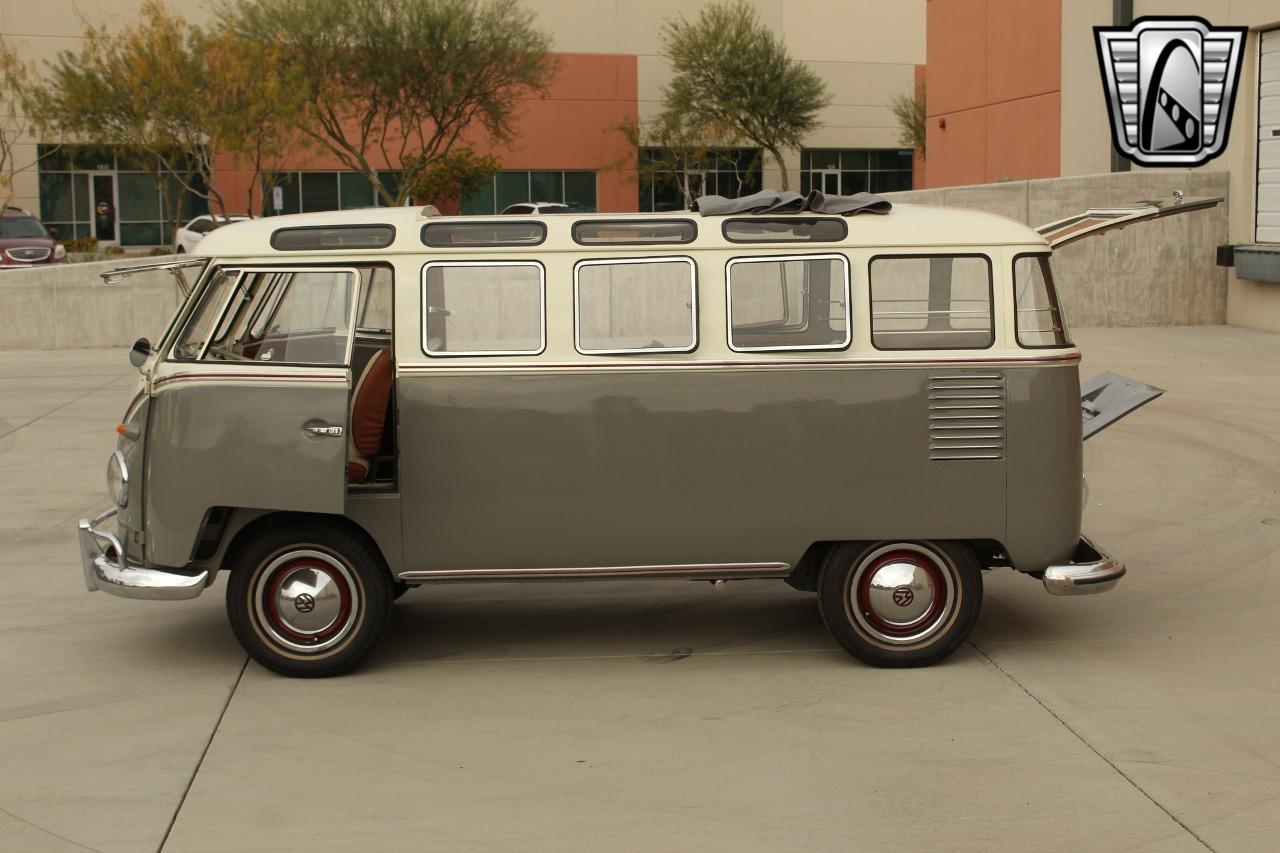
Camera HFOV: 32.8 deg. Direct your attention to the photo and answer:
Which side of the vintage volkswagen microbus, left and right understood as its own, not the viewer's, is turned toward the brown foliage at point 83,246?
right

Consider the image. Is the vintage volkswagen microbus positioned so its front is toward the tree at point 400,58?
no

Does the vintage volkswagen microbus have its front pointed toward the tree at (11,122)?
no

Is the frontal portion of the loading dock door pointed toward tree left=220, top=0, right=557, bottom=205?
no

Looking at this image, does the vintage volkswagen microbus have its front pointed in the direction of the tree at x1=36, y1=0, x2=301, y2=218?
no

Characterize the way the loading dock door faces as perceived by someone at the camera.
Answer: facing the viewer and to the left of the viewer

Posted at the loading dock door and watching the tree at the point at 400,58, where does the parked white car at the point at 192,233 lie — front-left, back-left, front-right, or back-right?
front-left

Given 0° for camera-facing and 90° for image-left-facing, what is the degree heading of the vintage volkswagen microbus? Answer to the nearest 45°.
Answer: approximately 90°

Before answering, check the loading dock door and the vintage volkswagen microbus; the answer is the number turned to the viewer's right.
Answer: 0

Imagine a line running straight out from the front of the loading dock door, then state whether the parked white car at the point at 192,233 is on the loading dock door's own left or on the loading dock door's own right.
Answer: on the loading dock door's own right

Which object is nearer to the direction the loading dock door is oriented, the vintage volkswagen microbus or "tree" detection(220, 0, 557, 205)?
the vintage volkswagen microbus
